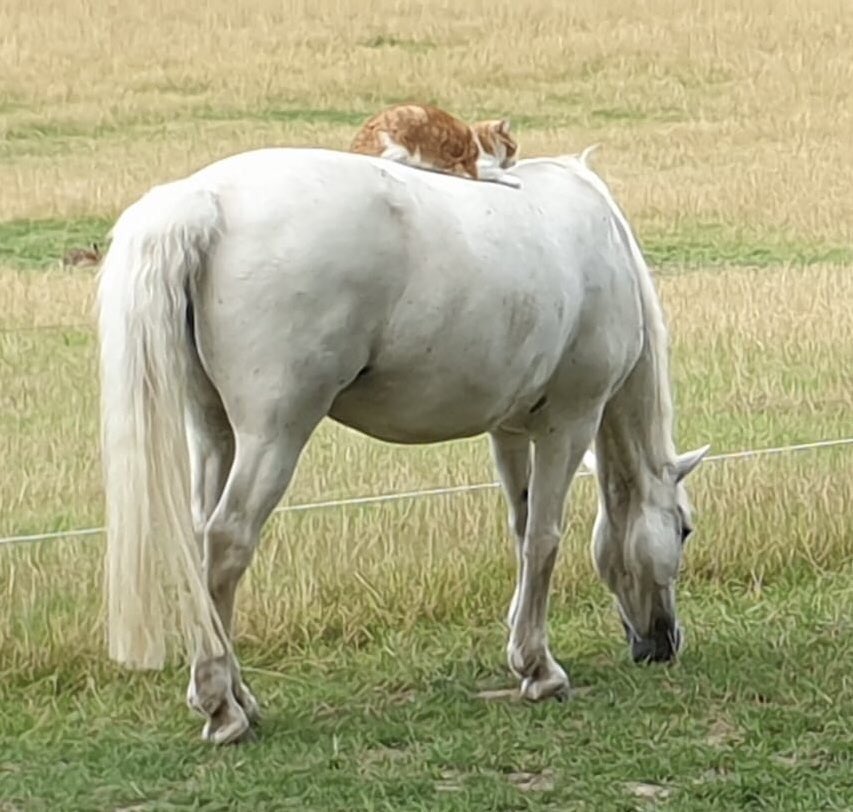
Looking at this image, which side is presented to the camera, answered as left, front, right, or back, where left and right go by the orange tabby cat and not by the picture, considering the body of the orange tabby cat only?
right

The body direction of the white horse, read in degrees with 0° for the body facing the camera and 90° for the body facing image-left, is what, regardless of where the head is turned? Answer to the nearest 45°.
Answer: approximately 225°
